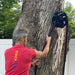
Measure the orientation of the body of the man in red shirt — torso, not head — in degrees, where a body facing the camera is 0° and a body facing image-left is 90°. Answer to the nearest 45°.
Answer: approximately 225°

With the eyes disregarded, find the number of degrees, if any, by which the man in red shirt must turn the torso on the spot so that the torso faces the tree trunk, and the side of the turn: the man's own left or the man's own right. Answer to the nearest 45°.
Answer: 0° — they already face it
